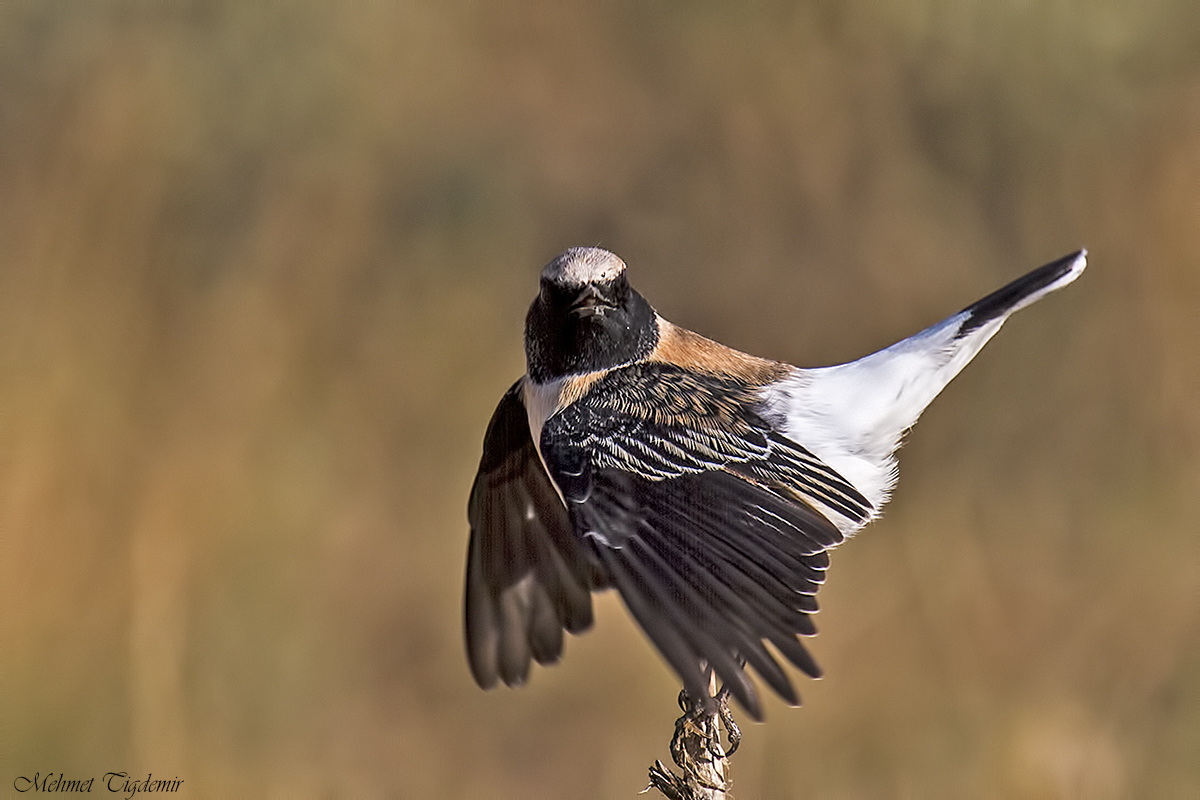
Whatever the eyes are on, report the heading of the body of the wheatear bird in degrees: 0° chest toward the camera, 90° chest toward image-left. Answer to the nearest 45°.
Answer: approximately 45°
